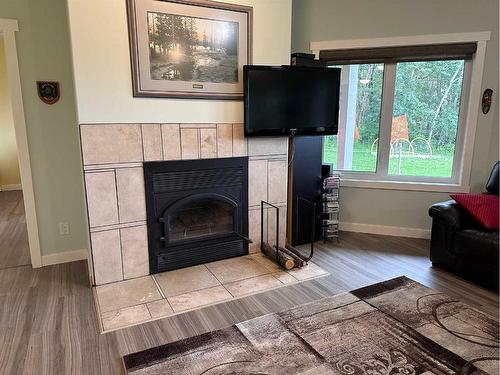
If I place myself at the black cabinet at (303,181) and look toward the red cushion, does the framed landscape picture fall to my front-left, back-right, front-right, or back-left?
back-right

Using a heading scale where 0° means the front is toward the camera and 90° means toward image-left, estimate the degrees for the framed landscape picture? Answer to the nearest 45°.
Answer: approximately 315°

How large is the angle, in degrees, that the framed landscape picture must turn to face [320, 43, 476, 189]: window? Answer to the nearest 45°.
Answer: approximately 45° to its left

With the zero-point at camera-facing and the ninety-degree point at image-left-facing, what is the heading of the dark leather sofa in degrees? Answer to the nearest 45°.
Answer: approximately 45°

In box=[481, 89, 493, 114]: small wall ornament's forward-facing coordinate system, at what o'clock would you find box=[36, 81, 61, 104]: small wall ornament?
box=[36, 81, 61, 104]: small wall ornament is roughly at 12 o'clock from box=[481, 89, 493, 114]: small wall ornament.

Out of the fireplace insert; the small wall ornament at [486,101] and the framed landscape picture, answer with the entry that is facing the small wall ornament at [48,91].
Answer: the small wall ornament at [486,101]

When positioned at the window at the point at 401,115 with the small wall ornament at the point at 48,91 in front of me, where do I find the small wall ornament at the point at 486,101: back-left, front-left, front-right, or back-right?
back-left
